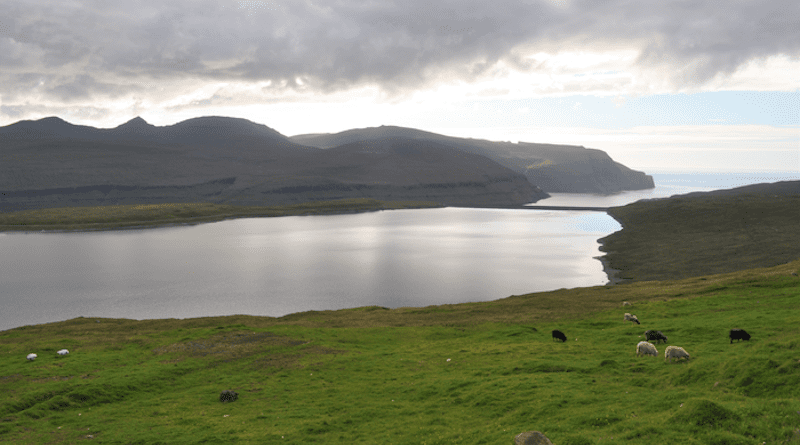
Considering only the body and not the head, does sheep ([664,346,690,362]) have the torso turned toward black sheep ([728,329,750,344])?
no

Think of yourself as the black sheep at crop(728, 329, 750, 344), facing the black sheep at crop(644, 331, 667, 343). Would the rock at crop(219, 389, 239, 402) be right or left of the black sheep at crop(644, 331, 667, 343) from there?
left

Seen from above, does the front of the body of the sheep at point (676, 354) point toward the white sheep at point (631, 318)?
no
